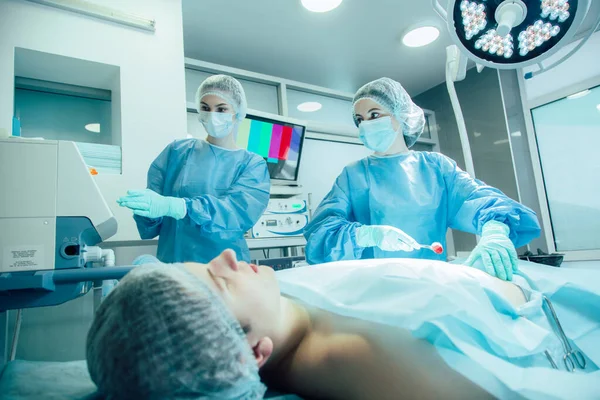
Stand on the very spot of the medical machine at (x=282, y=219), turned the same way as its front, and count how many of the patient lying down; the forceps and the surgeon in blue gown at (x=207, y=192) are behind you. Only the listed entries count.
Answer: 0

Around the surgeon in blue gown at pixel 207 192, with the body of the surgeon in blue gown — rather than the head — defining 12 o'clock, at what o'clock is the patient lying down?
The patient lying down is roughly at 12 o'clock from the surgeon in blue gown.

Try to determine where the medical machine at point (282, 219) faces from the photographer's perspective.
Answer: facing the viewer

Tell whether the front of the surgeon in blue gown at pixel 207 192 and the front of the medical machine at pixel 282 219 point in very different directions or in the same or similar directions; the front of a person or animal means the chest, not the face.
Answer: same or similar directions

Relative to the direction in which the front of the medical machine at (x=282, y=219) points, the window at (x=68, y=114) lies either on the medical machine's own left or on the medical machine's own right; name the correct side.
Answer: on the medical machine's own right

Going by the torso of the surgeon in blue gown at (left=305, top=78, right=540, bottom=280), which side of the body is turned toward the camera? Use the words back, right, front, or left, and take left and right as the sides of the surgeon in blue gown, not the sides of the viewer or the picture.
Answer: front

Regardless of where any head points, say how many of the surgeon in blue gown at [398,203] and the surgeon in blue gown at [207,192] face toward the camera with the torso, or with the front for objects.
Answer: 2

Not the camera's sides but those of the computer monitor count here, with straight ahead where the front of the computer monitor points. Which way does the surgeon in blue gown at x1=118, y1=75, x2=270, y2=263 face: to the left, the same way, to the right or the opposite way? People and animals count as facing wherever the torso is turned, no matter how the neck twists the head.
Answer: the same way

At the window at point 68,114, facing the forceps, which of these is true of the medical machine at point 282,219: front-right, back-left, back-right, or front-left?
front-left
